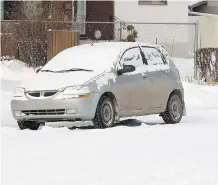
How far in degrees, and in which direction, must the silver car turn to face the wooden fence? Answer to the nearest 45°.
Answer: approximately 135° to its right

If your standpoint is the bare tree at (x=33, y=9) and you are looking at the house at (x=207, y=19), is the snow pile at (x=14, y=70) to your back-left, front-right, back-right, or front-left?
back-right

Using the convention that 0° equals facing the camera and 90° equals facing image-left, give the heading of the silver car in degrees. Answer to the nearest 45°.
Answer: approximately 45°

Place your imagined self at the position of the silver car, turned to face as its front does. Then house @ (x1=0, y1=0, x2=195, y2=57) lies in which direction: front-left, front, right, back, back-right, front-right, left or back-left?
back-right

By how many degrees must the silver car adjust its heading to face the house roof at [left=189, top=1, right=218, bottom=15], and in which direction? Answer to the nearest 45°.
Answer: approximately 135° to its right

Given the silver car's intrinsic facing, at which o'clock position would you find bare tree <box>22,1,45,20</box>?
The bare tree is roughly at 4 o'clock from the silver car.
